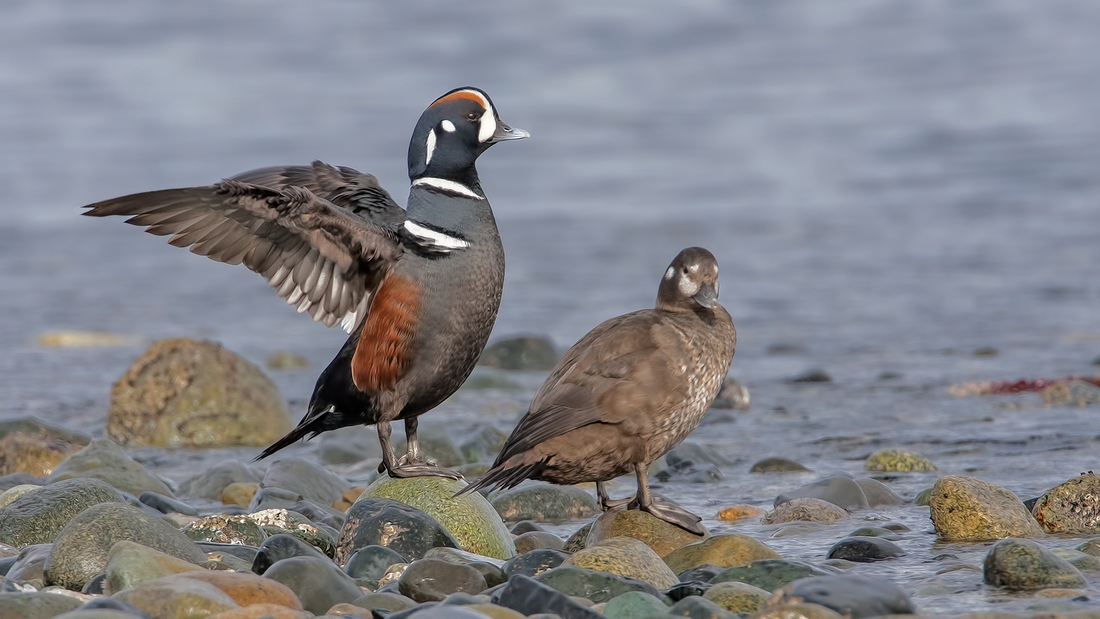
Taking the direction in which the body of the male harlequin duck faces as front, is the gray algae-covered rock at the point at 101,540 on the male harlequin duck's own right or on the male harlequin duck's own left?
on the male harlequin duck's own right

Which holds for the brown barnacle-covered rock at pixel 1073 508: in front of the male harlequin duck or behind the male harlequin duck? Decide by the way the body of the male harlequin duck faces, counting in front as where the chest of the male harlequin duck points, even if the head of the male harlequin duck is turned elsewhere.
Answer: in front

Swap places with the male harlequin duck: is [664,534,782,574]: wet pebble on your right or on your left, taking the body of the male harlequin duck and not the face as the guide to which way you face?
on your right

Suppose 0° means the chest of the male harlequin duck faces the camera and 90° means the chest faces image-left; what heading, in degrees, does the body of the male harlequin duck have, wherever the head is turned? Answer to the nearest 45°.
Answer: approximately 270°

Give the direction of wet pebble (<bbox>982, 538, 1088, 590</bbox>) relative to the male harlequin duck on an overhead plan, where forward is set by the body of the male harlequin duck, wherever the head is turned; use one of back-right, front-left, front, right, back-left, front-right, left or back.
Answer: front-right

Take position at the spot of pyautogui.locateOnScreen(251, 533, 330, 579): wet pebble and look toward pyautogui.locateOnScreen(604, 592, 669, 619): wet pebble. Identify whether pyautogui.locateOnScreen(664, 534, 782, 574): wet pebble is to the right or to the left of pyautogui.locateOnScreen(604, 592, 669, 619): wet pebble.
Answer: left

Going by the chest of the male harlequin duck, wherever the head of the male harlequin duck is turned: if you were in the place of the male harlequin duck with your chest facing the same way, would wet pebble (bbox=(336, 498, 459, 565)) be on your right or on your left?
on your right

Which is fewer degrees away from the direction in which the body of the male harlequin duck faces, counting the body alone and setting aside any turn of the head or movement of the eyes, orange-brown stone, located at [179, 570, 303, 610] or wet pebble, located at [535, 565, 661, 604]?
the wet pebble

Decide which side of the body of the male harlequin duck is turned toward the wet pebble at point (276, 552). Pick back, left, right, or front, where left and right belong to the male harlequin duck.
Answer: right
